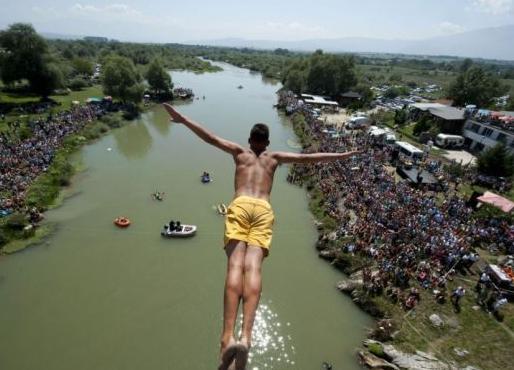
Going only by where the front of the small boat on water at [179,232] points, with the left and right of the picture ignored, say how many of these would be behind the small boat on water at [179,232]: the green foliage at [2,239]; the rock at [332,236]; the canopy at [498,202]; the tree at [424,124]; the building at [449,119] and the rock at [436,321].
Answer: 1

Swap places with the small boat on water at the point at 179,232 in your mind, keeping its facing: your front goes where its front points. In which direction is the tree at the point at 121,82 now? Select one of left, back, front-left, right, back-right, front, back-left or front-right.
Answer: left

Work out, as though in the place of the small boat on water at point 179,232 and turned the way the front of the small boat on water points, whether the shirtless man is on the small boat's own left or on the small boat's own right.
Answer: on the small boat's own right

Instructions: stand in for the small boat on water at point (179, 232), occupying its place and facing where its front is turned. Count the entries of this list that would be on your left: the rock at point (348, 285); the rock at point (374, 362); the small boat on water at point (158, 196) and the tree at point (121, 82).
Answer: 2

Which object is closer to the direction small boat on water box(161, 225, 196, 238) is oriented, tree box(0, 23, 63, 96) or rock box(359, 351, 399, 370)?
the rock

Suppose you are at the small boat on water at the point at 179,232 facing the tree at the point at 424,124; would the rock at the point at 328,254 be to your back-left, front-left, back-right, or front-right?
front-right

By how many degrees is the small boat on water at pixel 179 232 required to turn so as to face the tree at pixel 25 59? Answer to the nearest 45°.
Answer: approximately 135° to its left

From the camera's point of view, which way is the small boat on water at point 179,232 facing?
to the viewer's right

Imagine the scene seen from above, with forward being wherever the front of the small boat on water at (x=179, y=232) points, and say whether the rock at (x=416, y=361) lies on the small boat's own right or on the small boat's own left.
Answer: on the small boat's own right

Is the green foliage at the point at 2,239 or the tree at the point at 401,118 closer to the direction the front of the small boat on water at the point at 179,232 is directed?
the tree

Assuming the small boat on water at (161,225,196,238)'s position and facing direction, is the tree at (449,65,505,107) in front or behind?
in front

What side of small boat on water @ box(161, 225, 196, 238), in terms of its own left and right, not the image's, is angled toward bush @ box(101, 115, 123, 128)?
left

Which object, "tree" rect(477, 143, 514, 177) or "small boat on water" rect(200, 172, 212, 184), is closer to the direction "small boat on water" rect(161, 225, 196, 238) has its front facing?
the tree

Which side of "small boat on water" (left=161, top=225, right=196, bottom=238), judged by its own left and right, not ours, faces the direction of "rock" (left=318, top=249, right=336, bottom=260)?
front

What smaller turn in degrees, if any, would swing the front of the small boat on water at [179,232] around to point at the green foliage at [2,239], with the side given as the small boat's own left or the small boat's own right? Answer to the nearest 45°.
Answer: approximately 180°

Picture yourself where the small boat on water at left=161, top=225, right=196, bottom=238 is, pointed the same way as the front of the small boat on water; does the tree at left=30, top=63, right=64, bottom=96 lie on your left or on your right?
on your left

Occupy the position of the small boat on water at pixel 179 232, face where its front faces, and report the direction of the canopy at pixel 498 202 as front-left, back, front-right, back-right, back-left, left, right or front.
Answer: front

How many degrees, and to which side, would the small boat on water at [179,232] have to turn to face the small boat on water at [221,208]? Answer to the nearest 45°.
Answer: approximately 45° to its left
